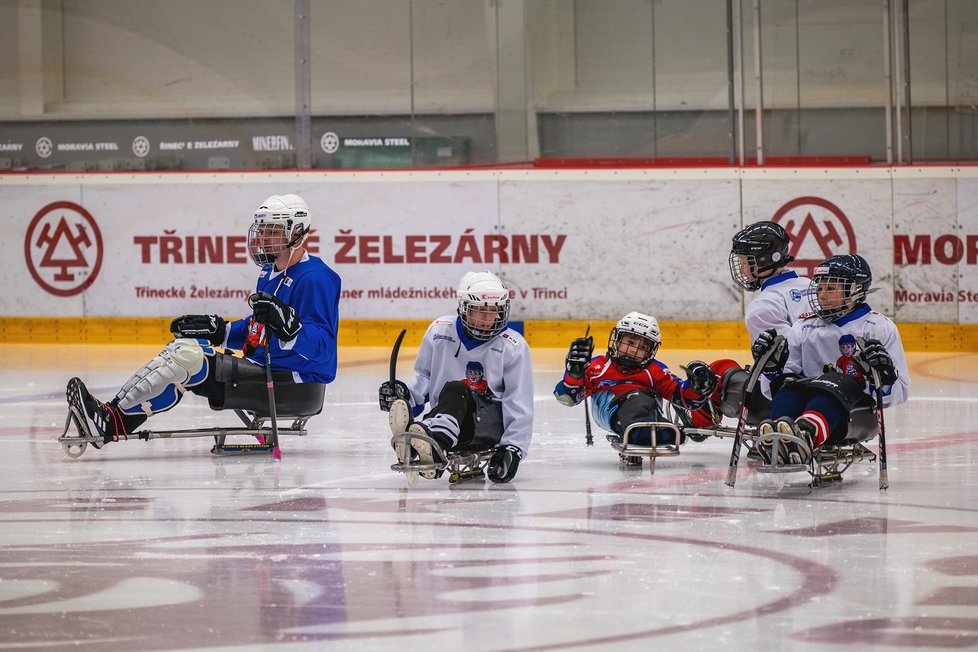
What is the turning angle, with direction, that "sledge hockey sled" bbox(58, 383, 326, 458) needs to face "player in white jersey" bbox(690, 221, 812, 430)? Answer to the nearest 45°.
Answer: approximately 180°

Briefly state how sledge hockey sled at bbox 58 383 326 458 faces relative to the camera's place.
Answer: facing to the left of the viewer

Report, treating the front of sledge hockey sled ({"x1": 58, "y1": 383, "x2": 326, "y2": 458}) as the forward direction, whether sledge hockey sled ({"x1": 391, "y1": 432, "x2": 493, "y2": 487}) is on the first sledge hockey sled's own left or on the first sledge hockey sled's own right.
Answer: on the first sledge hockey sled's own left

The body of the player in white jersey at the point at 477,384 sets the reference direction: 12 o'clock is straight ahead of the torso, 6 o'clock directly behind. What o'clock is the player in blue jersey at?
The player in blue jersey is roughly at 3 o'clock from the player in white jersey.

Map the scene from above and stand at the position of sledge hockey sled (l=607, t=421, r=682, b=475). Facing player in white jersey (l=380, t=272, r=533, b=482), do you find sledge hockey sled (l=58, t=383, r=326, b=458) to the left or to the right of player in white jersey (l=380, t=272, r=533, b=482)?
right

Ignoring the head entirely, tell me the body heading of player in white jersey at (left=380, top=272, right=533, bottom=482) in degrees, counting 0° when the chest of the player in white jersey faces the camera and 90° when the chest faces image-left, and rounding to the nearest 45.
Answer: approximately 45°

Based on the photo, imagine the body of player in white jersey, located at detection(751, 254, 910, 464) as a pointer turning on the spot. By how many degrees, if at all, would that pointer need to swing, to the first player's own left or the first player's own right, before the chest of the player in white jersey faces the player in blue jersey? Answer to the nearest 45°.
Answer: approximately 45° to the first player's own right
